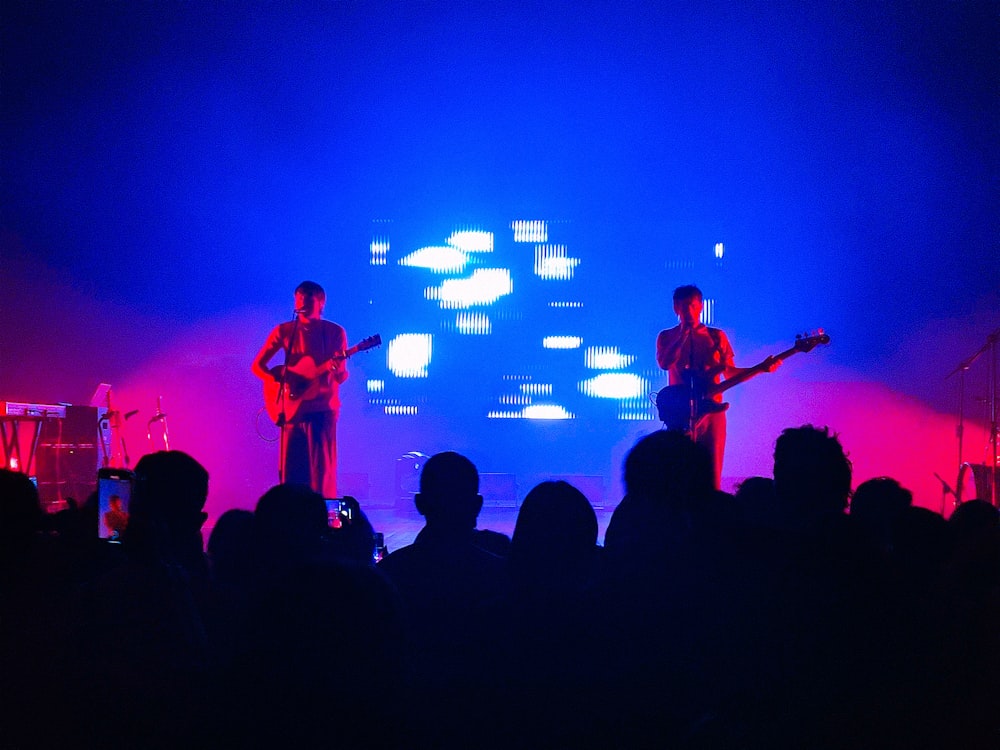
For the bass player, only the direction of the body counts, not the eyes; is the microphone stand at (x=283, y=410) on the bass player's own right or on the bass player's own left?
on the bass player's own right

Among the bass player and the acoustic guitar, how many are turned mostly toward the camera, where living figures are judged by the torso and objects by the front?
2

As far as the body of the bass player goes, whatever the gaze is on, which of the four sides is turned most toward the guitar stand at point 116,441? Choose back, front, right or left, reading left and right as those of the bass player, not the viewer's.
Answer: right
